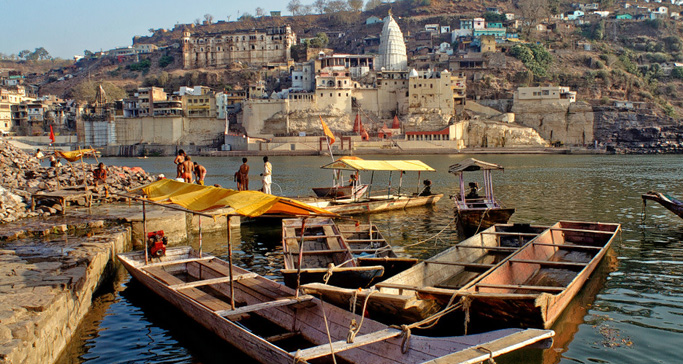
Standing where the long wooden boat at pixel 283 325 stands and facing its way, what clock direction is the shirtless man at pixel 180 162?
The shirtless man is roughly at 7 o'clock from the long wooden boat.

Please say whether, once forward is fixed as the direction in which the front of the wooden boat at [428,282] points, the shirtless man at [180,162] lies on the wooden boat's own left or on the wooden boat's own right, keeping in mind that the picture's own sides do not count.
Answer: on the wooden boat's own right

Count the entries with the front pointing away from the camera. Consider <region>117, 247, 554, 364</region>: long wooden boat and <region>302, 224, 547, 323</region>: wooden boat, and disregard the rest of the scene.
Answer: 0

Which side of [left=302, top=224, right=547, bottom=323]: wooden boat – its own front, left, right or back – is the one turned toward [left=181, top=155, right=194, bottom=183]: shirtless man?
right

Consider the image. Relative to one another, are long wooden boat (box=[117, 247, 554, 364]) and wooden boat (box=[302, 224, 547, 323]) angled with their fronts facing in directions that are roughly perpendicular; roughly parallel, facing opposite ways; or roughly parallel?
roughly perpendicular

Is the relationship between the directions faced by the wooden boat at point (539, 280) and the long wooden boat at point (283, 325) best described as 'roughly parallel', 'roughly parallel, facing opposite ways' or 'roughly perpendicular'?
roughly perpendicular

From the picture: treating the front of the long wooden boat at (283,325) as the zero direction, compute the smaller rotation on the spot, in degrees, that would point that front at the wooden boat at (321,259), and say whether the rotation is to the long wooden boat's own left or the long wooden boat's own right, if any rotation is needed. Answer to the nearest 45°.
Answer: approximately 135° to the long wooden boat's own left
